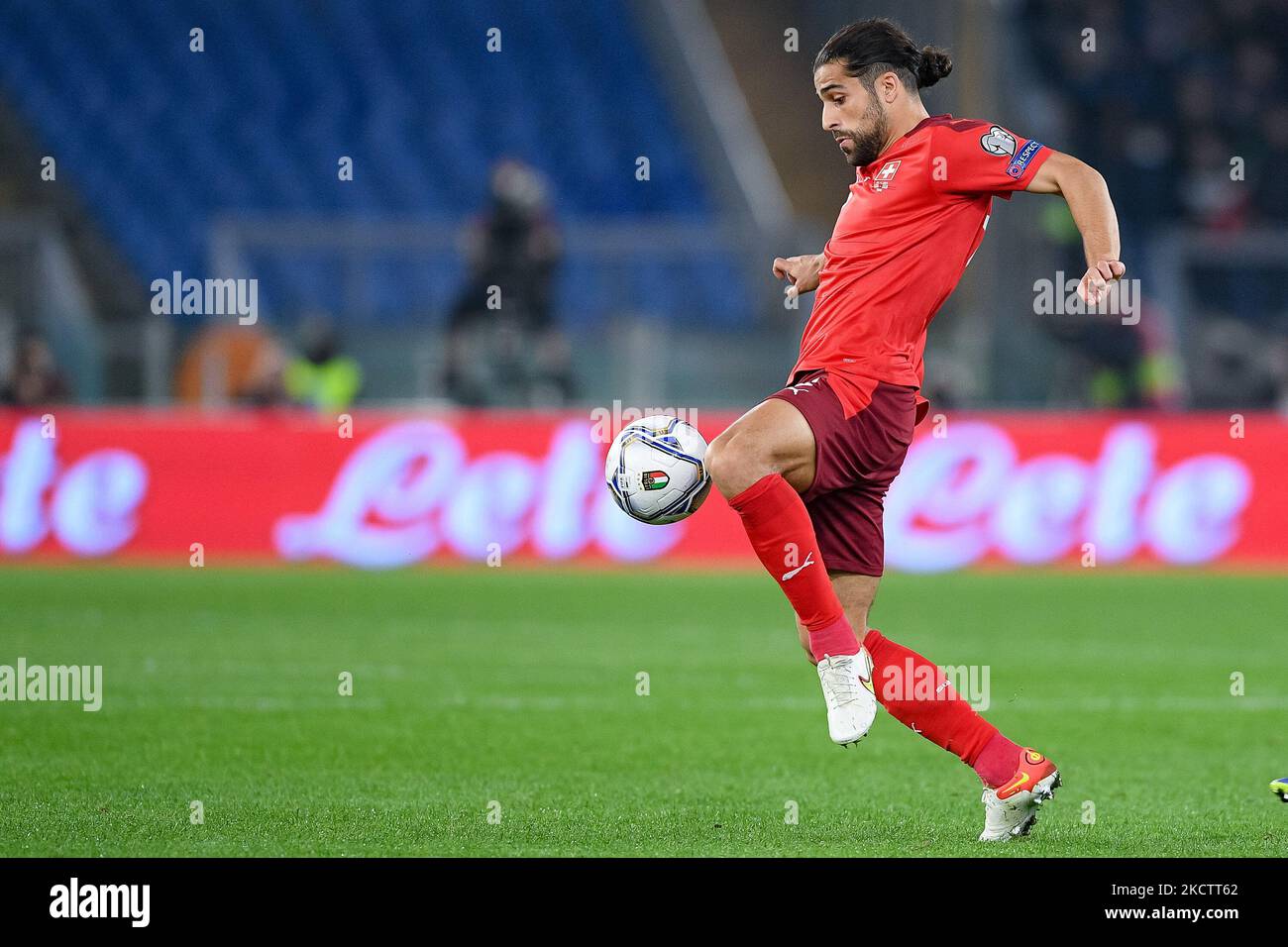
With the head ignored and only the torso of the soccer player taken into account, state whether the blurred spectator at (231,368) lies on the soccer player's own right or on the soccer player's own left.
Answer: on the soccer player's own right

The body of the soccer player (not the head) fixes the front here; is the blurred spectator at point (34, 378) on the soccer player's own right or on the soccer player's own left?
on the soccer player's own right

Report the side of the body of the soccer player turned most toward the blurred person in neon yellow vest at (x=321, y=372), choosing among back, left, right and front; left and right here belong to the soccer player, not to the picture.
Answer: right

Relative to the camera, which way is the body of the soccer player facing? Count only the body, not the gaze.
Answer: to the viewer's left

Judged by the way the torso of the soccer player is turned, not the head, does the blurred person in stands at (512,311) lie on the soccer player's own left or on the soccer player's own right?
on the soccer player's own right
